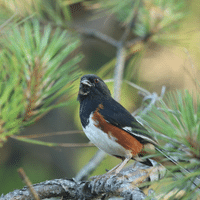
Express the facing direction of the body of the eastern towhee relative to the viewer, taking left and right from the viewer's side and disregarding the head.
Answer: facing the viewer and to the left of the viewer
